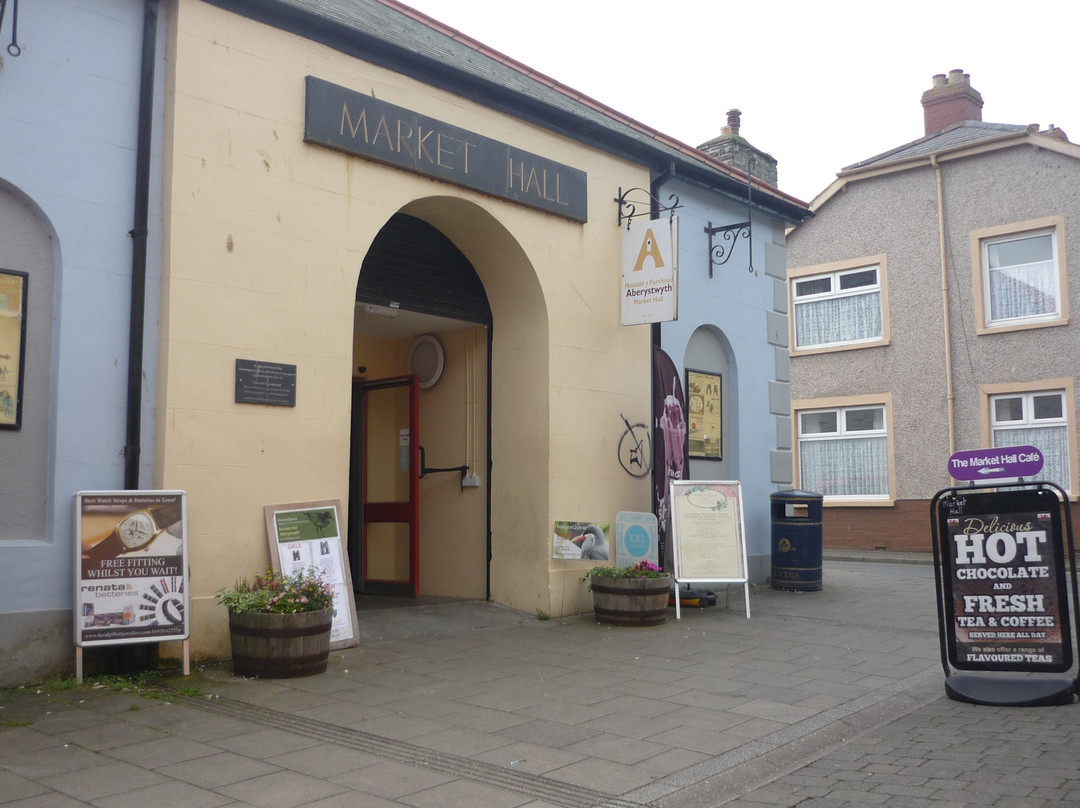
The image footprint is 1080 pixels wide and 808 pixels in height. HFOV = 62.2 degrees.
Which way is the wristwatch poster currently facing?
toward the camera

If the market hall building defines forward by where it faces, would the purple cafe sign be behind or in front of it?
in front

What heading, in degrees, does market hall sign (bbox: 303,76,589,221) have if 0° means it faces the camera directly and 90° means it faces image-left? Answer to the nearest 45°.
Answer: approximately 315°

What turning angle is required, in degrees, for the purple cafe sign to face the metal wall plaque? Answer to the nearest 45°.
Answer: approximately 90° to its right

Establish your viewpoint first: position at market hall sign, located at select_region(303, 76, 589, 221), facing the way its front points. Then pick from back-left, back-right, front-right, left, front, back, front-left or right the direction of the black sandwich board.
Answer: front

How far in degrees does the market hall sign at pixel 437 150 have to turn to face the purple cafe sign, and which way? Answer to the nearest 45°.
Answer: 0° — it already faces it

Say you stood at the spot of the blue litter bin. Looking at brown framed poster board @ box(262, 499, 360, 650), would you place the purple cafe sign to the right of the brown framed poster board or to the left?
left

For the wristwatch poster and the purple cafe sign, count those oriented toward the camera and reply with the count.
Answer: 2

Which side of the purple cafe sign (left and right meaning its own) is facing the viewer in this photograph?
front

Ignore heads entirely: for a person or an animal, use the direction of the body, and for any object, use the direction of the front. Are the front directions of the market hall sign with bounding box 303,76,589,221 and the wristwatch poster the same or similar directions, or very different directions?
same or similar directions
